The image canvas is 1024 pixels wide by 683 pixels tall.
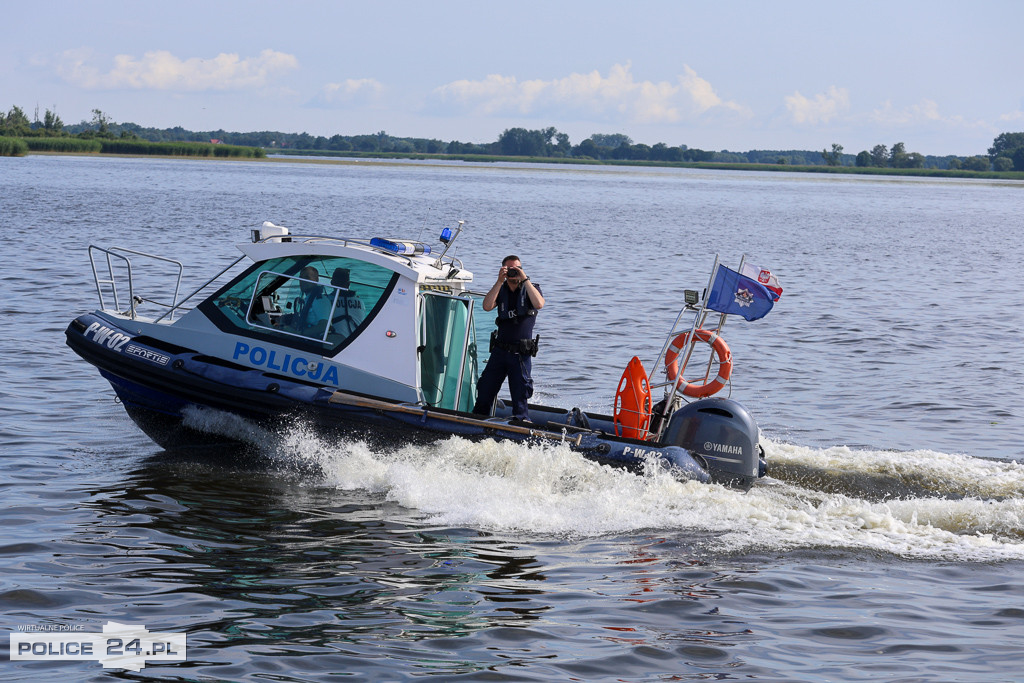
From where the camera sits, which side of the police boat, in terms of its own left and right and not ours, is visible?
left

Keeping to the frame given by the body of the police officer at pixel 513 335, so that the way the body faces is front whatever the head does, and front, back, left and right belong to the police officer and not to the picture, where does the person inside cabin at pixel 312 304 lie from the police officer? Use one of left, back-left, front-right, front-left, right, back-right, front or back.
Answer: right

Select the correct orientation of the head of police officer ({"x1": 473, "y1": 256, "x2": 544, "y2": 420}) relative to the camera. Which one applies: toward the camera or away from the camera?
toward the camera

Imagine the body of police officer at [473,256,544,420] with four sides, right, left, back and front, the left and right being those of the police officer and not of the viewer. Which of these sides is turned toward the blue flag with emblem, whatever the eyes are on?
left

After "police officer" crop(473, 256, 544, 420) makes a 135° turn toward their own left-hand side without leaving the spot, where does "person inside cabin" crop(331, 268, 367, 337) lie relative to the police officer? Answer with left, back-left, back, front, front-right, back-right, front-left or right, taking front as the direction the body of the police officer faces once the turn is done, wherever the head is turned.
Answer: back-left

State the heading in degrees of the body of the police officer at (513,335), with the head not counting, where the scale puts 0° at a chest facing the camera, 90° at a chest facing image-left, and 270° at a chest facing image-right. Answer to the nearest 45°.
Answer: approximately 0°
